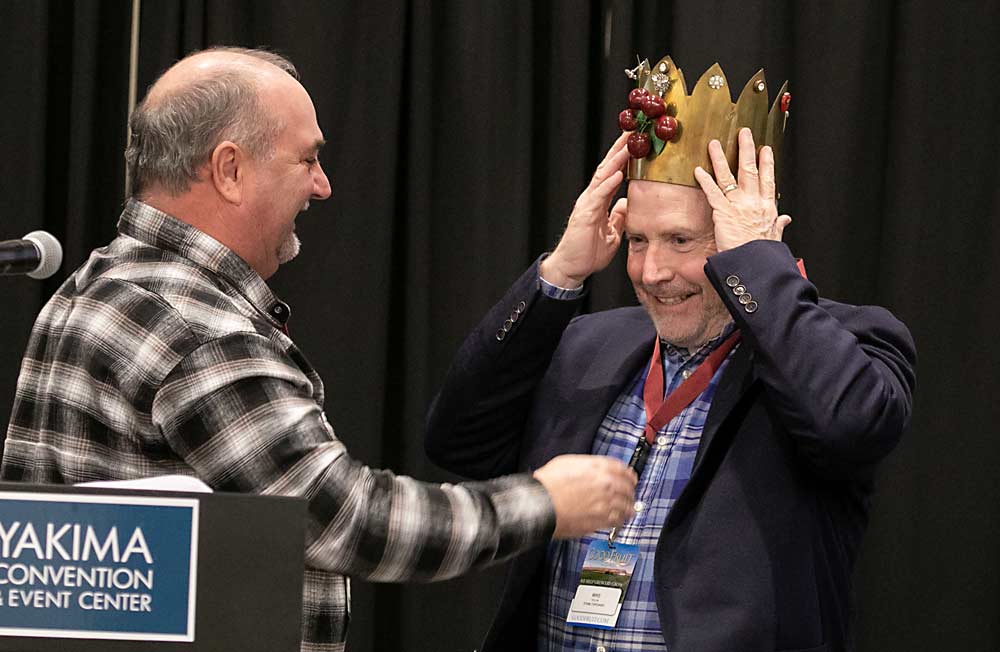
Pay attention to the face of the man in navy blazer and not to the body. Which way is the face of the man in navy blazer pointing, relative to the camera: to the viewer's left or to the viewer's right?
to the viewer's left

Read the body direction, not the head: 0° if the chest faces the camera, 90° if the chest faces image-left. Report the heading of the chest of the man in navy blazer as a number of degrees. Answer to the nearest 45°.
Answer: approximately 45°

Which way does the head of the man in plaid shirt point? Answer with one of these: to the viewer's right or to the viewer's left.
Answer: to the viewer's right

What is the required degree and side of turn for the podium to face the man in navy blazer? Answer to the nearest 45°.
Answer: approximately 135° to its left

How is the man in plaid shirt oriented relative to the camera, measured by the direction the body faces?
to the viewer's right

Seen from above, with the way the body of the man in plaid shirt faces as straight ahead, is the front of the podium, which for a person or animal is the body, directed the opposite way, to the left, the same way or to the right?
to the right

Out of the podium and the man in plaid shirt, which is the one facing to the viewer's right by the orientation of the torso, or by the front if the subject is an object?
the man in plaid shirt

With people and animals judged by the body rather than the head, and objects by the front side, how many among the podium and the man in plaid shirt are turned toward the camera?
1

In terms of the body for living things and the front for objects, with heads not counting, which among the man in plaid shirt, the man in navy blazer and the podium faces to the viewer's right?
the man in plaid shirt

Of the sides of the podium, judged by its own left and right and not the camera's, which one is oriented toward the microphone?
back
